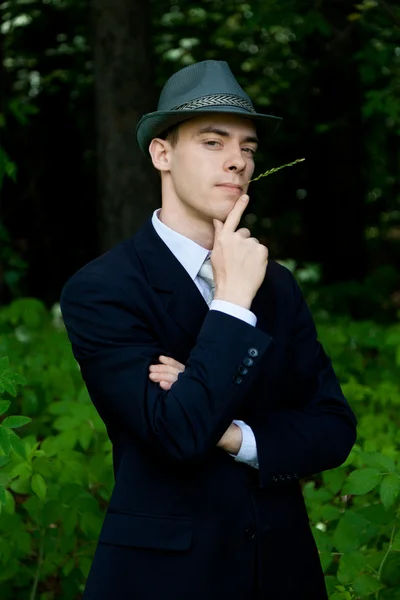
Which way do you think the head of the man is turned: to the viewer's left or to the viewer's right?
to the viewer's right

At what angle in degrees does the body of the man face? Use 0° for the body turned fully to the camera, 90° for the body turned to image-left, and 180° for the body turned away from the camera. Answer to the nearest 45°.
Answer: approximately 315°
